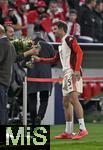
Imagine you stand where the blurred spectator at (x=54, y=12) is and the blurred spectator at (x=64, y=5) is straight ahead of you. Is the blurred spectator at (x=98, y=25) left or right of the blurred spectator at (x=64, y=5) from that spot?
right

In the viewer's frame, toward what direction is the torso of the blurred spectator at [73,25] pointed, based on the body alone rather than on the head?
toward the camera

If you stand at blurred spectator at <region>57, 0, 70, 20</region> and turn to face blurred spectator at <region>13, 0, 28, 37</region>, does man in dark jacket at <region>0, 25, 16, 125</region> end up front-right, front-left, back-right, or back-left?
front-left

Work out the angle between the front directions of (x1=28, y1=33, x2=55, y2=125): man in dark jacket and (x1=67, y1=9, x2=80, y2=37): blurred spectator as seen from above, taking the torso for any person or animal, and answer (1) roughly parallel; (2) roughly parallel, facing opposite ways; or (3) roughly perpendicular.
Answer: roughly perpendicular

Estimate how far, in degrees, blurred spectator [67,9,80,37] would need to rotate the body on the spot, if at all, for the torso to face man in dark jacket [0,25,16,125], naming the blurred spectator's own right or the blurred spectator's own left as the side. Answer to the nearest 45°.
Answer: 0° — they already face them

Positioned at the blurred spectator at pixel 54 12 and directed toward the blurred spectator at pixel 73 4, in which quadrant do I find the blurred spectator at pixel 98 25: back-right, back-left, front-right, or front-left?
front-right
